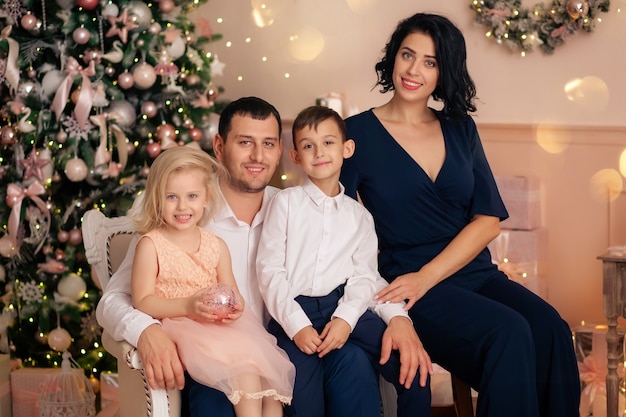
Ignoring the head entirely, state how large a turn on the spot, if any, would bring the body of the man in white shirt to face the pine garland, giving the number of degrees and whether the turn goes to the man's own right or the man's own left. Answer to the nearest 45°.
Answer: approximately 135° to the man's own left

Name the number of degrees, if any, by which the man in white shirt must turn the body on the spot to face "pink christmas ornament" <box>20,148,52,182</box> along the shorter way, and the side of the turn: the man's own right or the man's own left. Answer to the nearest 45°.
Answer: approximately 135° to the man's own right

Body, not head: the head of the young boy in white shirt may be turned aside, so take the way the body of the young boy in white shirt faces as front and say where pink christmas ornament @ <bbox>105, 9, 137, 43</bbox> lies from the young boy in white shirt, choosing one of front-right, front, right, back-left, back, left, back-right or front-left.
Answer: back-right

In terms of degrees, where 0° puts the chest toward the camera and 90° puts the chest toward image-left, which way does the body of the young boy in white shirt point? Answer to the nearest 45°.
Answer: approximately 0°

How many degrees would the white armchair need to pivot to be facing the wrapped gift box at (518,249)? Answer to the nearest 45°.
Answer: approximately 90° to its left

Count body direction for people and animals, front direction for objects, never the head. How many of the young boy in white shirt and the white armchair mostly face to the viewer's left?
0

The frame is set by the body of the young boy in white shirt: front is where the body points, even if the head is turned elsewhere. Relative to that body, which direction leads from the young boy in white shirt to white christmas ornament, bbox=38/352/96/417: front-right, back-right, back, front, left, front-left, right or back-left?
back-right
